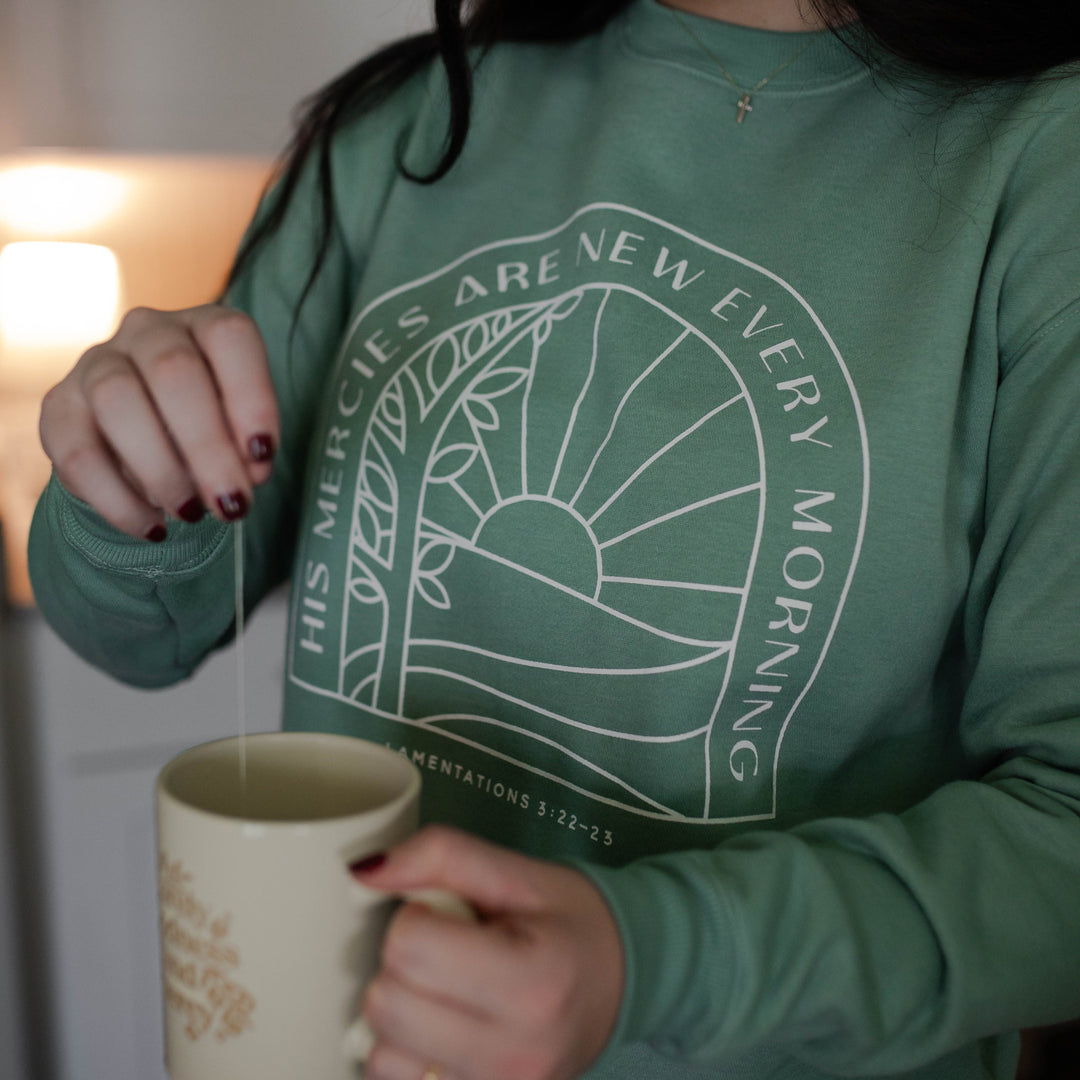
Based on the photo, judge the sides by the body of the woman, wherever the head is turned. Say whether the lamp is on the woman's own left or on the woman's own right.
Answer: on the woman's own right

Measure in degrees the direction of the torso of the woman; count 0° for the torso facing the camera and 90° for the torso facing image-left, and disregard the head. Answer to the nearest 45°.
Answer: approximately 45°
